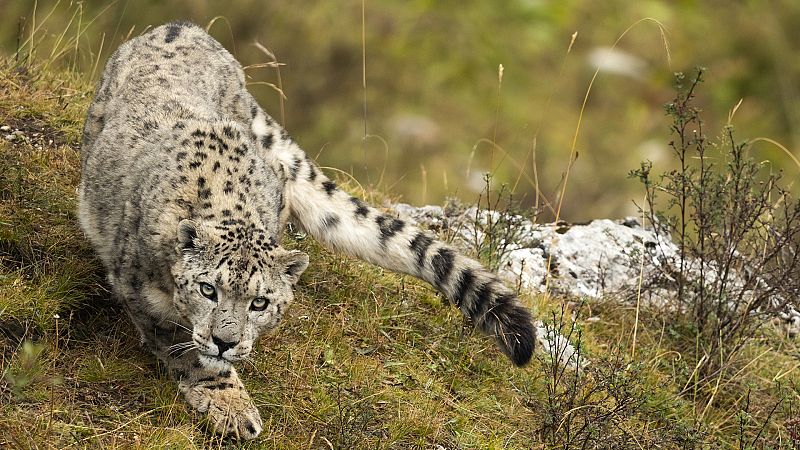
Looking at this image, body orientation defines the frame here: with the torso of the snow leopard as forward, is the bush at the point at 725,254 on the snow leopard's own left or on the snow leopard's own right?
on the snow leopard's own left

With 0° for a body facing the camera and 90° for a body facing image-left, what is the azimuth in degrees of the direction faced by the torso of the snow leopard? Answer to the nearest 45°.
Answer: approximately 0°
